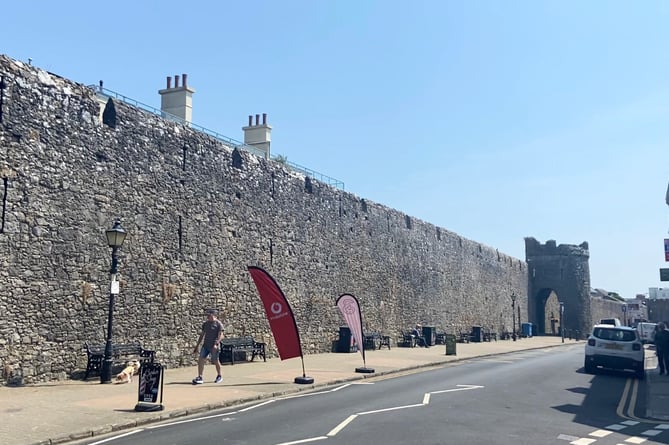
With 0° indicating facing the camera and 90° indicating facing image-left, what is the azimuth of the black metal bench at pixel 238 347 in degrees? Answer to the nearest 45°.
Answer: approximately 315°

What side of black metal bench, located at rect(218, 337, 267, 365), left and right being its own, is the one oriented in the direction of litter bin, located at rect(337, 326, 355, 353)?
left

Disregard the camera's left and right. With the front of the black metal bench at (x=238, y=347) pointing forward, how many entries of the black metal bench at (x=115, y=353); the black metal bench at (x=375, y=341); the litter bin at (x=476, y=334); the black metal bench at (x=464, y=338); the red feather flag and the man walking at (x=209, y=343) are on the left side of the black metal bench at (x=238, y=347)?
3

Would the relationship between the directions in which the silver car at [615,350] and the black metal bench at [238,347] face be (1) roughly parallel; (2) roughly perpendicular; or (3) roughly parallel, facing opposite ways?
roughly perpendicular

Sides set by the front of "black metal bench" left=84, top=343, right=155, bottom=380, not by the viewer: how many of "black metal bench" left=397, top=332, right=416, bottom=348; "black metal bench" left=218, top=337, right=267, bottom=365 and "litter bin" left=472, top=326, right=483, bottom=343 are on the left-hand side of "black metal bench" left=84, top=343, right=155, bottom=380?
3
